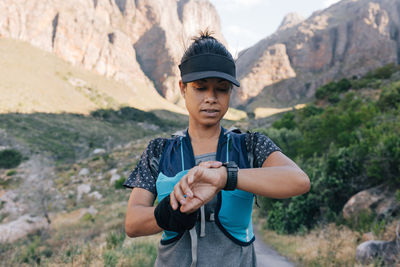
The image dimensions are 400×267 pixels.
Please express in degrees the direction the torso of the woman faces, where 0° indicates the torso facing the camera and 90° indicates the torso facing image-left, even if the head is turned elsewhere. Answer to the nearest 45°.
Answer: approximately 0°

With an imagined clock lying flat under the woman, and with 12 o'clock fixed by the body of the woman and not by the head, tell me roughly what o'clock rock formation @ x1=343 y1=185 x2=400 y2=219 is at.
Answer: The rock formation is roughly at 7 o'clock from the woman.

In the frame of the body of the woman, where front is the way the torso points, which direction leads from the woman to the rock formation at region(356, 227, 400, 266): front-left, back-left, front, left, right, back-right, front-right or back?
back-left

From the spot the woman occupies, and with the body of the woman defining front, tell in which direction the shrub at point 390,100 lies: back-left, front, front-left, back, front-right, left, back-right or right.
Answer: back-left

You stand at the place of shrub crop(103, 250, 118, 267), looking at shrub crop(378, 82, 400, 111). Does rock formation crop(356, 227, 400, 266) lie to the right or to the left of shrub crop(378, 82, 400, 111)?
right

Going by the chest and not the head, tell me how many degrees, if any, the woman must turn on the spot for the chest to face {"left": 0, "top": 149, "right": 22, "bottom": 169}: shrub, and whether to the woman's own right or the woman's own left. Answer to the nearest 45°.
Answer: approximately 135° to the woman's own right
